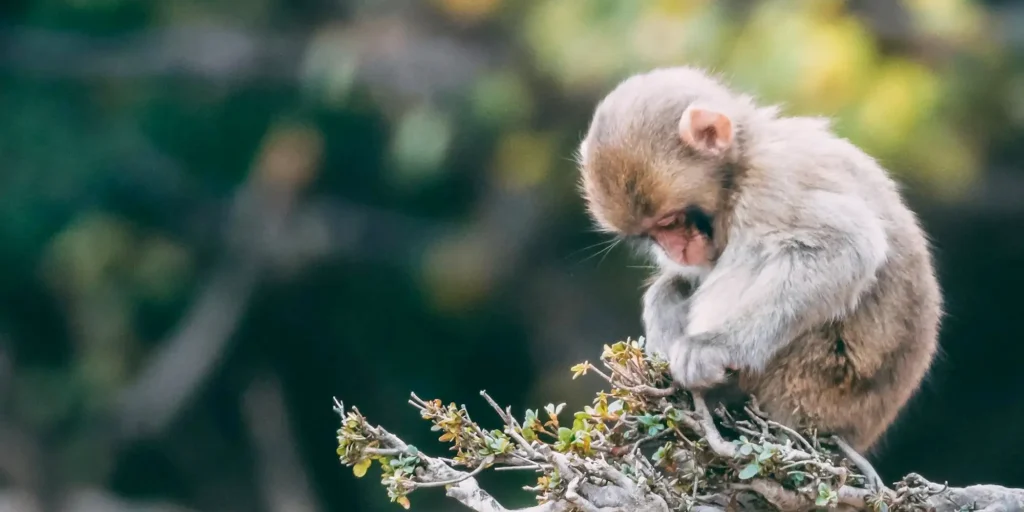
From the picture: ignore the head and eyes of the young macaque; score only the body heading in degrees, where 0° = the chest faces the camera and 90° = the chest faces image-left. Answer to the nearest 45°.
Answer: approximately 90°
